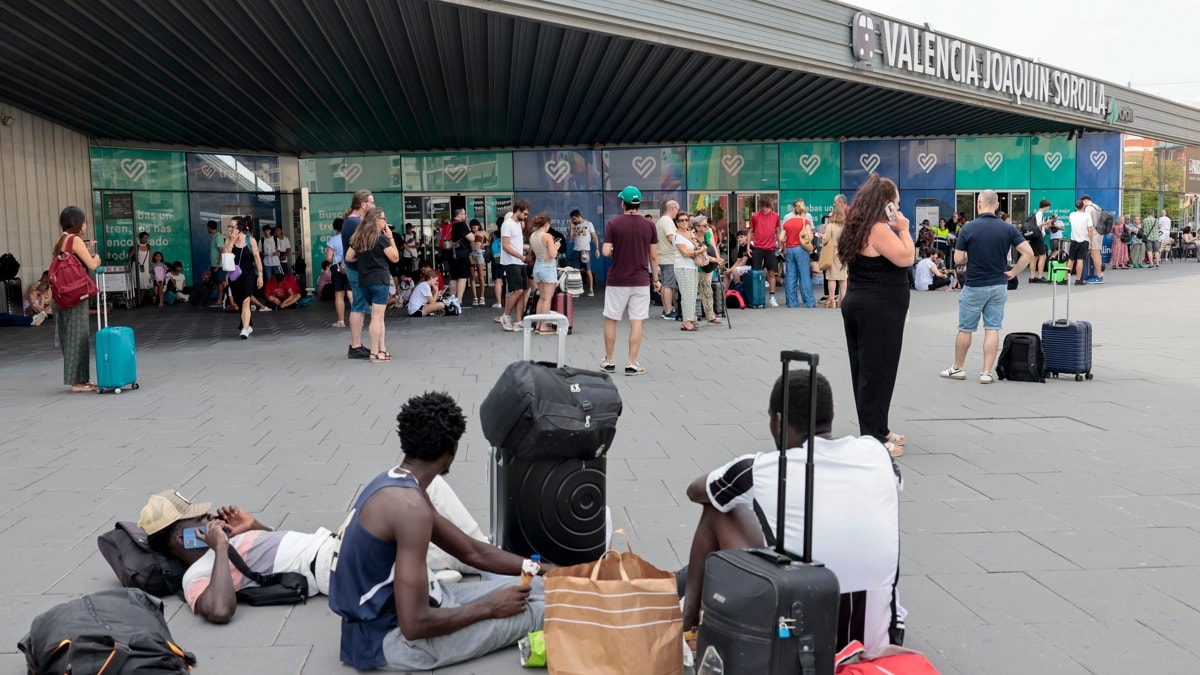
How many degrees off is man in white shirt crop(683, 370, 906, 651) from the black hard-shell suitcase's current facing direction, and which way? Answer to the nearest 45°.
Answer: approximately 45° to its left

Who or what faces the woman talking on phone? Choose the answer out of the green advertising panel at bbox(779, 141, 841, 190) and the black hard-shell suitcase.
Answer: the green advertising panel

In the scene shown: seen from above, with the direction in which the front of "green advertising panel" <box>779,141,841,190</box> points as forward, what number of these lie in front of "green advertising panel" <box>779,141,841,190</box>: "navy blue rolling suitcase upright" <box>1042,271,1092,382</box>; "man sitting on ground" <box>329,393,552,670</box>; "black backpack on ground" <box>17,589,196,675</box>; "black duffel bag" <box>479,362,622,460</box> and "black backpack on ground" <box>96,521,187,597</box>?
5

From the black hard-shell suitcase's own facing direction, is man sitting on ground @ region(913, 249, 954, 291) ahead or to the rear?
to the rear

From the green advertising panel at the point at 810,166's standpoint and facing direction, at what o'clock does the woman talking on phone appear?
The woman talking on phone is roughly at 12 o'clock from the green advertising panel.

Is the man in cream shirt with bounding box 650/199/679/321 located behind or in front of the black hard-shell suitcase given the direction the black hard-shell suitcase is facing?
behind

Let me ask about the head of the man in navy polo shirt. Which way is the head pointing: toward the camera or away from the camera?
away from the camera

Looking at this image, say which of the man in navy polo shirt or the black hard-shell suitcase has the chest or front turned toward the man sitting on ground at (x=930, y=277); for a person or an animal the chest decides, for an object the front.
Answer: the man in navy polo shirt

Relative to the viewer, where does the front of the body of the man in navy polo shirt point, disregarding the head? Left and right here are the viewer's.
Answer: facing away from the viewer

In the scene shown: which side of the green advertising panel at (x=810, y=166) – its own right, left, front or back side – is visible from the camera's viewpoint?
front

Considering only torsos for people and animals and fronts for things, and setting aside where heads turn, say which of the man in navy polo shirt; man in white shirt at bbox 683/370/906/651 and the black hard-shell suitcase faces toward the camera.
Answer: the black hard-shell suitcase

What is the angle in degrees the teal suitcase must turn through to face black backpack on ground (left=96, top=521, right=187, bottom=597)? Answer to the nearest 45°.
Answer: approximately 45° to its right

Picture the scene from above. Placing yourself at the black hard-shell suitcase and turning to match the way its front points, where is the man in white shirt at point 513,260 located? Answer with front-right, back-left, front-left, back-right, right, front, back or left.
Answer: back

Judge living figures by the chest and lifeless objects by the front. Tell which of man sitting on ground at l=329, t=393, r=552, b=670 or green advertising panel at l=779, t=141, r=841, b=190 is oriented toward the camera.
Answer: the green advertising panel
